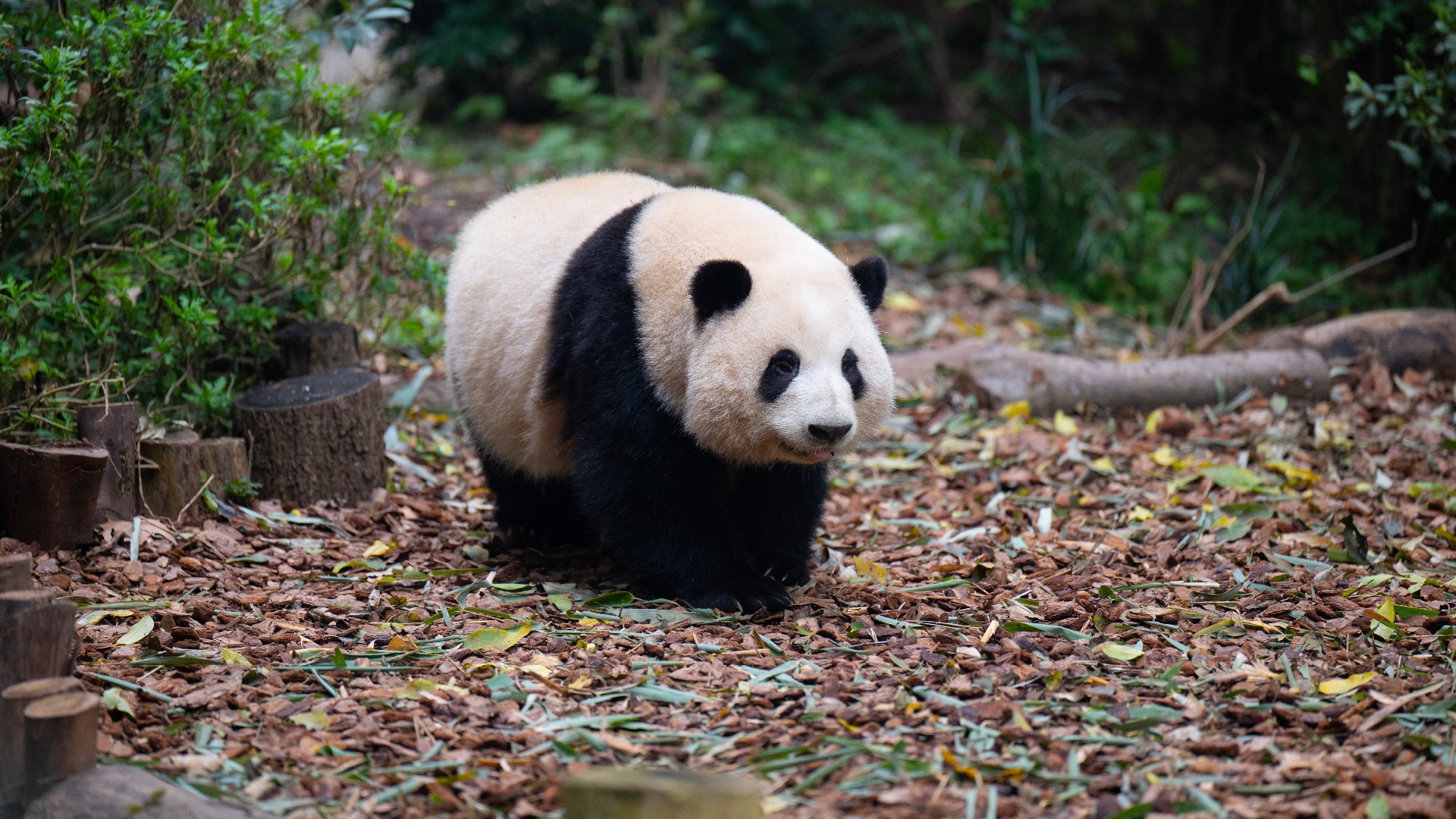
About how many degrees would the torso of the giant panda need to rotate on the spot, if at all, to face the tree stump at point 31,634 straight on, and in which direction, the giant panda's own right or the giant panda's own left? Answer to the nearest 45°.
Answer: approximately 90° to the giant panda's own right

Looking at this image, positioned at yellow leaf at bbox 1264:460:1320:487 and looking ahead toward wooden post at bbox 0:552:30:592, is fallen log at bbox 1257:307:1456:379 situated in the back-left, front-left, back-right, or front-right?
back-right

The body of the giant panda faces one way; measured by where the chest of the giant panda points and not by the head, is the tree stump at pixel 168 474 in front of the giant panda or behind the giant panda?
behind

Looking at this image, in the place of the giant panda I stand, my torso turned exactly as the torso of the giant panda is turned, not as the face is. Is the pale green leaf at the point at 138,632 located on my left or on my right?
on my right

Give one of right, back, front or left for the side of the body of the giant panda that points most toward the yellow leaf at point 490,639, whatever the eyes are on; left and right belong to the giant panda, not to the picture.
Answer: right

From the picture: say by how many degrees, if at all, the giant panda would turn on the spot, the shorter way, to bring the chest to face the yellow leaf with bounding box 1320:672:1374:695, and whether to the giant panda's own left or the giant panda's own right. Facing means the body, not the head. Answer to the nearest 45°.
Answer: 0° — it already faces it

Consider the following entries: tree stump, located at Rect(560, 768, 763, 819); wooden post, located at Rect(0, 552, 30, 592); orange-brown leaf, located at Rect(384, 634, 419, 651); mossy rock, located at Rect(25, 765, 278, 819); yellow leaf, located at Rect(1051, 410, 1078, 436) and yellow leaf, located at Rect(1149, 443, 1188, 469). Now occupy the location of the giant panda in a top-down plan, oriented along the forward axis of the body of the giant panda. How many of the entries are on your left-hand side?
2

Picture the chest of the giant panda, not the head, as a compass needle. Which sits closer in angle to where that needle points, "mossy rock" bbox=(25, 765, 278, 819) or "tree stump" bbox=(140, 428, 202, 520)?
the mossy rock

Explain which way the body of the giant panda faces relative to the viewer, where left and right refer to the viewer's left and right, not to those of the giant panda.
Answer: facing the viewer and to the right of the viewer

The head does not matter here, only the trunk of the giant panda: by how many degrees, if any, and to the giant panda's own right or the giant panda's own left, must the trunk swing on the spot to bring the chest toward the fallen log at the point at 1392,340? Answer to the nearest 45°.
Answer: approximately 90° to the giant panda's own left

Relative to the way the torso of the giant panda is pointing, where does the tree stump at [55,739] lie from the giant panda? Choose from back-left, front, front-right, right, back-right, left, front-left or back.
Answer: right
